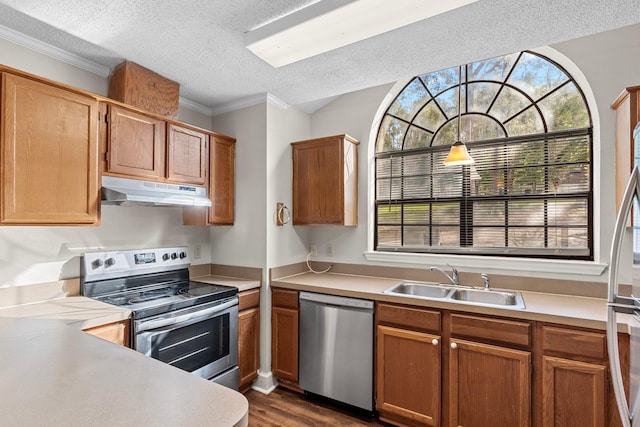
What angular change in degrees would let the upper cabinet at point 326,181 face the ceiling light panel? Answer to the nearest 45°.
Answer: approximately 45° to its left

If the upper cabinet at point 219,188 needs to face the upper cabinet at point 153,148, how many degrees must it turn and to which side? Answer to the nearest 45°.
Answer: approximately 90° to its right

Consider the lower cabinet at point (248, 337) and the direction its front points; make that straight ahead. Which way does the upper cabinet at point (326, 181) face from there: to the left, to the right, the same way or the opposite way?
to the right

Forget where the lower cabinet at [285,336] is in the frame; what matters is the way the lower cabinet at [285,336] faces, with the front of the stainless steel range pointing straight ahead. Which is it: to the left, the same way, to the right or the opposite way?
to the right

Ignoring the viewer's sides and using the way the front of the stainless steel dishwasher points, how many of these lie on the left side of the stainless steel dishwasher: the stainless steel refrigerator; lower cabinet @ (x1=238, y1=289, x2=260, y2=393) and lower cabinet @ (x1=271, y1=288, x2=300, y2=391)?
1

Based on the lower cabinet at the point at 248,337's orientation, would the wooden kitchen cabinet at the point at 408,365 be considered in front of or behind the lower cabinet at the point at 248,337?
in front

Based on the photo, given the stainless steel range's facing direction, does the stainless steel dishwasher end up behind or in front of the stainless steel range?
in front

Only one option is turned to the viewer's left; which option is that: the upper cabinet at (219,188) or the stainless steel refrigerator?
the stainless steel refrigerator

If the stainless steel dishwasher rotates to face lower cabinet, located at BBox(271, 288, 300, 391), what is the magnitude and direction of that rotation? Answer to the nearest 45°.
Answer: approximately 90° to its right

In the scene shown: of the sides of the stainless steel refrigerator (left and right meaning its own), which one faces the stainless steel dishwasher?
front

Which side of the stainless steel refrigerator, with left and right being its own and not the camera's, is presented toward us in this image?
left

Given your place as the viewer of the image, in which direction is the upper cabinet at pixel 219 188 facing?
facing the viewer and to the right of the viewer
